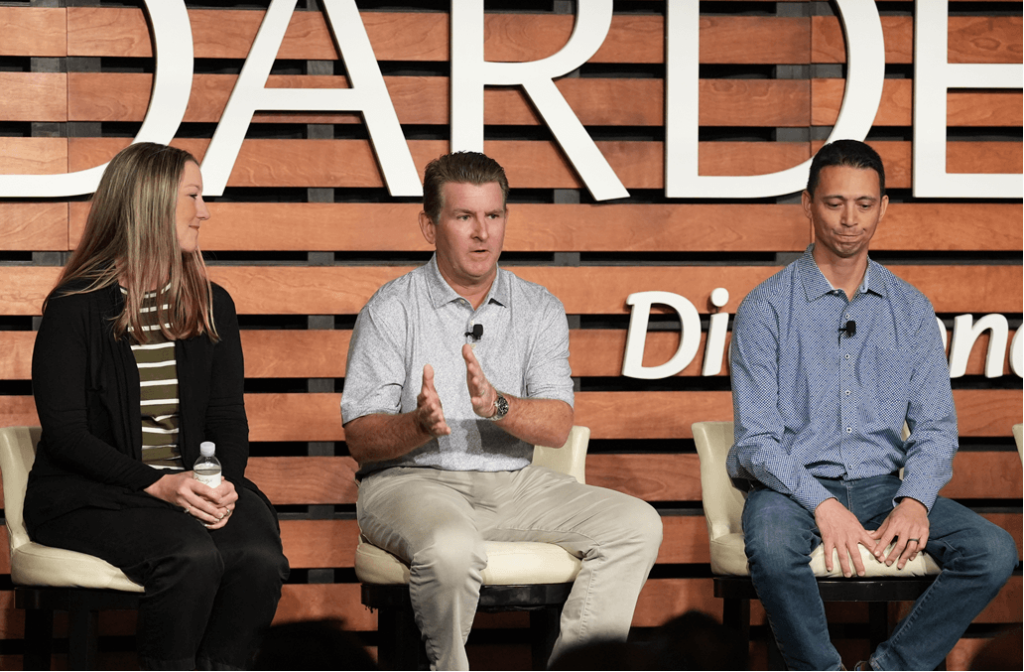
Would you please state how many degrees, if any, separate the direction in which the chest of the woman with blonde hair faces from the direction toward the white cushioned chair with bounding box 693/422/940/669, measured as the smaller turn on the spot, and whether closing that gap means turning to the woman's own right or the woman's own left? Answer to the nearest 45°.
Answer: approximately 45° to the woman's own left

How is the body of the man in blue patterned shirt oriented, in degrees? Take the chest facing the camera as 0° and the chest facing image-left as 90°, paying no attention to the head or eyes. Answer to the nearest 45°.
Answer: approximately 0°

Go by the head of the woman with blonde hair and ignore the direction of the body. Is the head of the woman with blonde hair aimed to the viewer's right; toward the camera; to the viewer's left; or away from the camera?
to the viewer's right

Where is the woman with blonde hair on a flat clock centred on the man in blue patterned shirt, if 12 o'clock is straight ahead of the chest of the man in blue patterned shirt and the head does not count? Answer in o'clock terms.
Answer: The woman with blonde hair is roughly at 2 o'clock from the man in blue patterned shirt.
